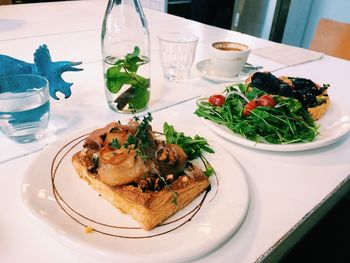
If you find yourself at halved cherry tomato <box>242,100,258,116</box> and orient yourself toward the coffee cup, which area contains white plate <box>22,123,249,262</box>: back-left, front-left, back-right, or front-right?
back-left

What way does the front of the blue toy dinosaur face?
to the viewer's right

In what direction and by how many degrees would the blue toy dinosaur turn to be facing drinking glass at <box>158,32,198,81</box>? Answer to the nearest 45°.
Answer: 0° — it already faces it

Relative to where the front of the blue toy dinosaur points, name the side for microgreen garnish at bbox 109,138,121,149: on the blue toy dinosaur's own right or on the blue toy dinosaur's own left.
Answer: on the blue toy dinosaur's own right

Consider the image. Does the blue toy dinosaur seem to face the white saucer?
yes

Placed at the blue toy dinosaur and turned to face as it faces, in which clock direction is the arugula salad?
The arugula salad is roughly at 1 o'clock from the blue toy dinosaur.

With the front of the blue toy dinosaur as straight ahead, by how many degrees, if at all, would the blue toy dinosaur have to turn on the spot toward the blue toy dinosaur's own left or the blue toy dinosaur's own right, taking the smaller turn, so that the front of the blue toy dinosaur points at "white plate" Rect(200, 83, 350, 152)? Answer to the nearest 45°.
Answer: approximately 45° to the blue toy dinosaur's own right

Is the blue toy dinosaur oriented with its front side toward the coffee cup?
yes
